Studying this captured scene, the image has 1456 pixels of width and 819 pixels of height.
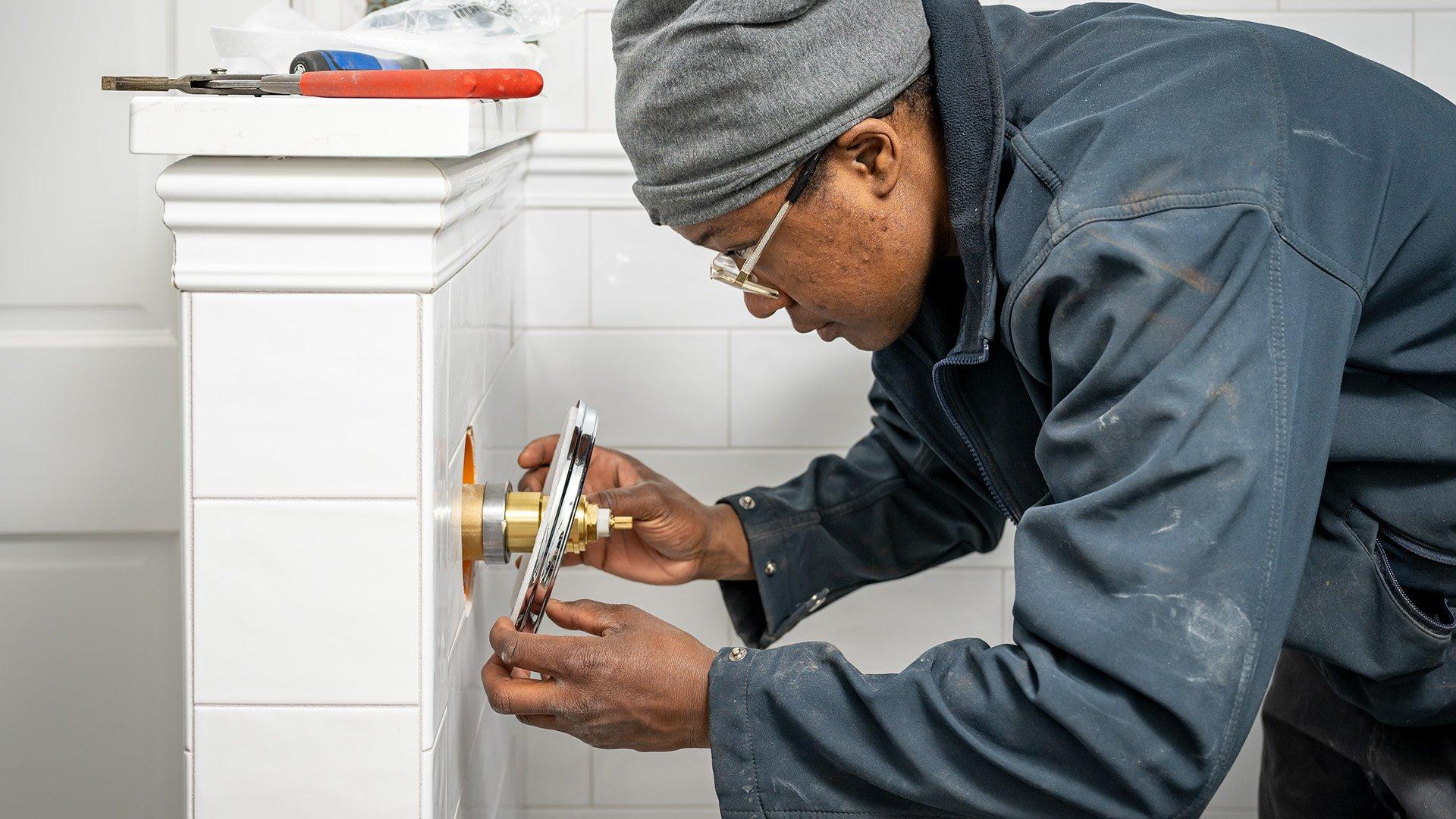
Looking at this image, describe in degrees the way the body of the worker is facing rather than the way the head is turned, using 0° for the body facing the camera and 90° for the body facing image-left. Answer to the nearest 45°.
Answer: approximately 90°

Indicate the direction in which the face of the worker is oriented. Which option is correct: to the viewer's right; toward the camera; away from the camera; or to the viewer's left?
to the viewer's left
